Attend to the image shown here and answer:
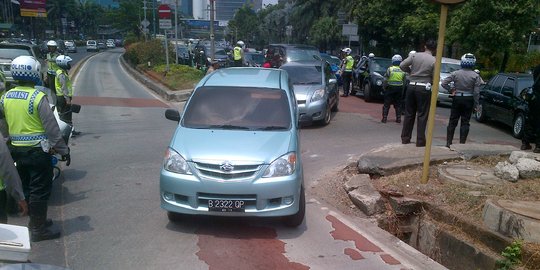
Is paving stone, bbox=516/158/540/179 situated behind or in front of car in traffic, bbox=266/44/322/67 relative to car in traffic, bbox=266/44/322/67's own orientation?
in front

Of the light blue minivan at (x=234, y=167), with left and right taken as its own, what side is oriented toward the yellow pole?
left

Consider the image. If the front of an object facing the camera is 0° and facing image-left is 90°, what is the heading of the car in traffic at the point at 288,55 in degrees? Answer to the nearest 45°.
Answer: approximately 315°

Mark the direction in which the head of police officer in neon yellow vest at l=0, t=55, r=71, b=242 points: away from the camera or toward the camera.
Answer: away from the camera

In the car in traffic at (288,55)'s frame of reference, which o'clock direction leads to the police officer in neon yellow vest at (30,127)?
The police officer in neon yellow vest is roughly at 2 o'clock from the car in traffic.

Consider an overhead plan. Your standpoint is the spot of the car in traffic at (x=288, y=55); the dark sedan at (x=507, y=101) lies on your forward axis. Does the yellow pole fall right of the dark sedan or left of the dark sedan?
right

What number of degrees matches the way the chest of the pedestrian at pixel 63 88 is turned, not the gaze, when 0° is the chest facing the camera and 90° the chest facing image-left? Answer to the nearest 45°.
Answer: approximately 270°
